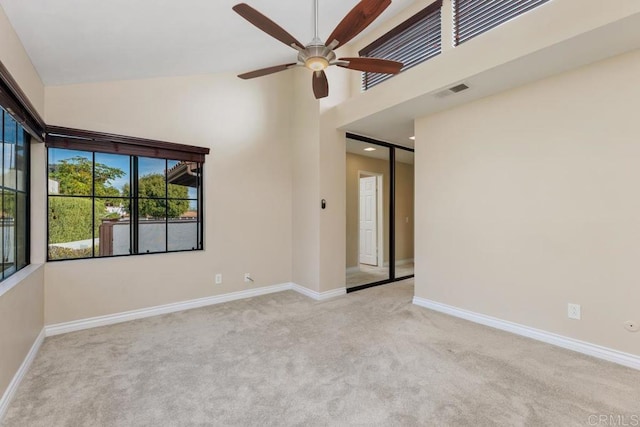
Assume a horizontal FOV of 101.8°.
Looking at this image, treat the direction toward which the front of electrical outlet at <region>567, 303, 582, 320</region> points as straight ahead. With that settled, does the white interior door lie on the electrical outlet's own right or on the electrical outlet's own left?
on the electrical outlet's own right

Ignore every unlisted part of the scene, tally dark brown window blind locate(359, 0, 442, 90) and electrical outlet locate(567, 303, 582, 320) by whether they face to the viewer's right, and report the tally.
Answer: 0

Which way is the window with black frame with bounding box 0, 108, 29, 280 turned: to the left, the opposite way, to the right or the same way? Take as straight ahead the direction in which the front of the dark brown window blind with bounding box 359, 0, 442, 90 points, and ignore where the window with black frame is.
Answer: the opposite way

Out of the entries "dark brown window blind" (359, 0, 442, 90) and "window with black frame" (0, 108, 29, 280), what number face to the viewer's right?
1

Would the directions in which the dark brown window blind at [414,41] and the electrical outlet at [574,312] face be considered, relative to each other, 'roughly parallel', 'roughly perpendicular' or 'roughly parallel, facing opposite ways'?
roughly parallel

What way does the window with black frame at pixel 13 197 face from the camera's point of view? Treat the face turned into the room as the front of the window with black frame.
to the viewer's right

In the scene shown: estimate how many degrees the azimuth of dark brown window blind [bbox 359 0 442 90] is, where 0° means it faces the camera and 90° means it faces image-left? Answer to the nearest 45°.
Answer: approximately 45°

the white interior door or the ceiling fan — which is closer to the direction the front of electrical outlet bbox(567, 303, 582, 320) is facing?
the ceiling fan

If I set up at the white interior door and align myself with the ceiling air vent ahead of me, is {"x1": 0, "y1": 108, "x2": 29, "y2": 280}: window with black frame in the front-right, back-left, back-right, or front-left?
front-right

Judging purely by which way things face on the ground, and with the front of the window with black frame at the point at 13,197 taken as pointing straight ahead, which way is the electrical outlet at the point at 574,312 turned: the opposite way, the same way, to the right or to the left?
the opposite way
